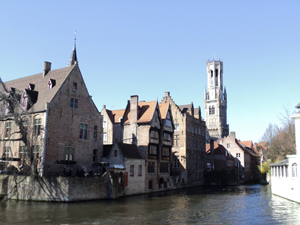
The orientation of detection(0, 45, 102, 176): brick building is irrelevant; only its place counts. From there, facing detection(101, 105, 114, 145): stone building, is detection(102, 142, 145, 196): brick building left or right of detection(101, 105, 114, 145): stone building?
right

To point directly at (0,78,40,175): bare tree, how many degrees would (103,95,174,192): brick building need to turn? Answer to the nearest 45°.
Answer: approximately 90° to its right

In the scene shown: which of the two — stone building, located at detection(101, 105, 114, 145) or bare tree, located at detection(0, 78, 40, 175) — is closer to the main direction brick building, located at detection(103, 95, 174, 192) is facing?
the bare tree

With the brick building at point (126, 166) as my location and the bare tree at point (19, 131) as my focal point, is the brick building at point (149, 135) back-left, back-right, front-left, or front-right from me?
back-right

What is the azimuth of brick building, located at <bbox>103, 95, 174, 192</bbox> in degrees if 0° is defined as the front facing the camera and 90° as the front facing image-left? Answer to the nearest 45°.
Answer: approximately 315°

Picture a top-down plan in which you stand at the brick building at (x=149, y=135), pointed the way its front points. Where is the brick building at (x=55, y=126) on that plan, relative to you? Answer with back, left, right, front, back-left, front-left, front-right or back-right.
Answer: right

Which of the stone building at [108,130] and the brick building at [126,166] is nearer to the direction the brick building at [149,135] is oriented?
the brick building

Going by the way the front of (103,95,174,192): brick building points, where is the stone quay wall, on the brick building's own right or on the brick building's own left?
on the brick building's own right
